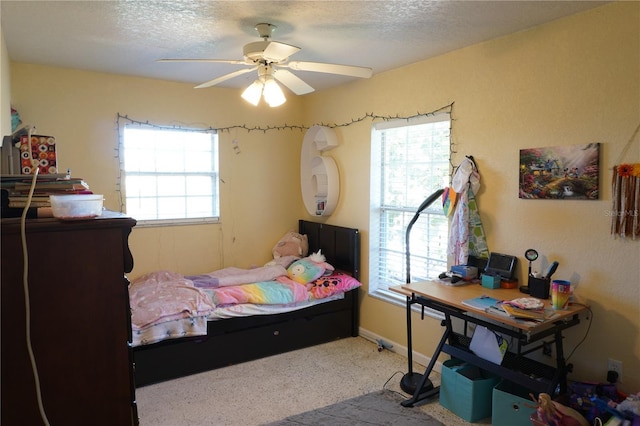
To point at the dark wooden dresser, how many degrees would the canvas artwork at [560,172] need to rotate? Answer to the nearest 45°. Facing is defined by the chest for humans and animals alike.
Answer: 0° — it already faces it

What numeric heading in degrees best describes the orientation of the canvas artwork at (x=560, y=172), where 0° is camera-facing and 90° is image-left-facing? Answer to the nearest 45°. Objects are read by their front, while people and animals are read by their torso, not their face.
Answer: approximately 45°

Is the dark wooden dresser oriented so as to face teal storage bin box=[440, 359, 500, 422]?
yes

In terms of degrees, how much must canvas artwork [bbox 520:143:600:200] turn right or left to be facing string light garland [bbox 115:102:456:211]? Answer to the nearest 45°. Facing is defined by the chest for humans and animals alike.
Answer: approximately 45° to its right

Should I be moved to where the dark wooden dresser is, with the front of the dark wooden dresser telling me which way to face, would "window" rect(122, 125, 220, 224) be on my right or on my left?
on my left

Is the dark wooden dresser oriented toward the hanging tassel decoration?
yes

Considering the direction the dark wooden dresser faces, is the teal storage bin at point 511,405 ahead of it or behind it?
ahead

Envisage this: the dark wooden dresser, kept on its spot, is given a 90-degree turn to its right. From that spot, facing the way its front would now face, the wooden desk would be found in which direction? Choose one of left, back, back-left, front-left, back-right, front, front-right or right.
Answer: left

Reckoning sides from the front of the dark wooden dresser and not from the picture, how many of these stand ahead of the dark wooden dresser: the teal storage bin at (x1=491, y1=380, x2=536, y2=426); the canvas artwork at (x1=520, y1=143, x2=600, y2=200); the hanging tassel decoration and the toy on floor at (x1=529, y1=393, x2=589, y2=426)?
4

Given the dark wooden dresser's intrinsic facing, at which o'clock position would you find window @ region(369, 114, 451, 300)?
The window is roughly at 11 o'clock from the dark wooden dresser.

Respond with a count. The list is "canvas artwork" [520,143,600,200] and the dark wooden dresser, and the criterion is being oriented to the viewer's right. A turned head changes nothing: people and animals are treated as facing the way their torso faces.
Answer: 1

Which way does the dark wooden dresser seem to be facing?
to the viewer's right

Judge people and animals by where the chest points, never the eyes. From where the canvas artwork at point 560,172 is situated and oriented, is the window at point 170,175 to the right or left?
on its right

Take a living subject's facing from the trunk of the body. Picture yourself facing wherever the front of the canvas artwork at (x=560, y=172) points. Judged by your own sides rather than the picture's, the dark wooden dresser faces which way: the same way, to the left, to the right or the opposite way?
the opposite way
